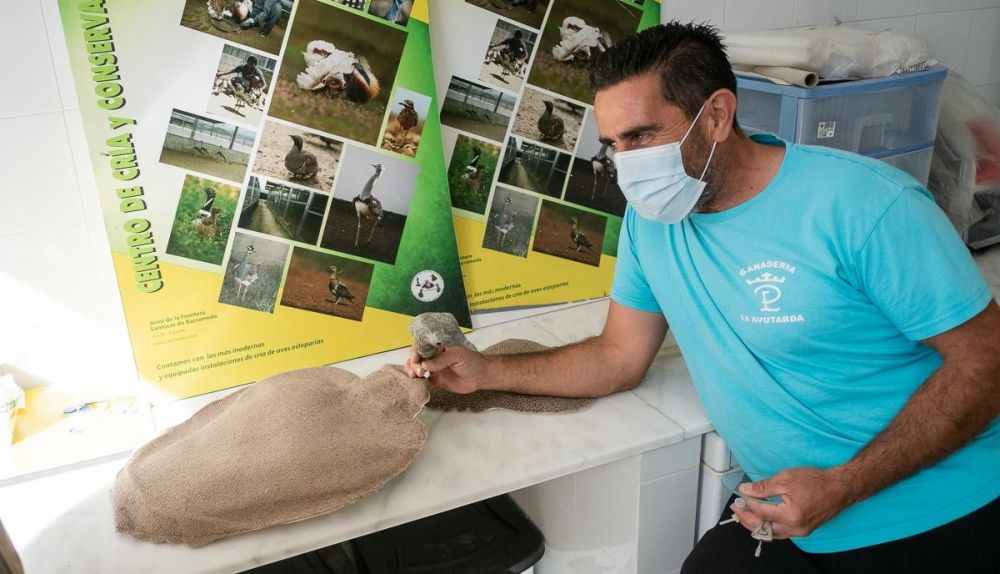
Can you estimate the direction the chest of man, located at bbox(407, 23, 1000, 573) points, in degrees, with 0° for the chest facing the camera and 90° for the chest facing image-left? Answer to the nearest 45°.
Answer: approximately 45°

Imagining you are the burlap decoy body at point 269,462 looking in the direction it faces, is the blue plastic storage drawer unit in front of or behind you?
in front

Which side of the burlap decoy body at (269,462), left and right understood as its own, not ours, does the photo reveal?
right
